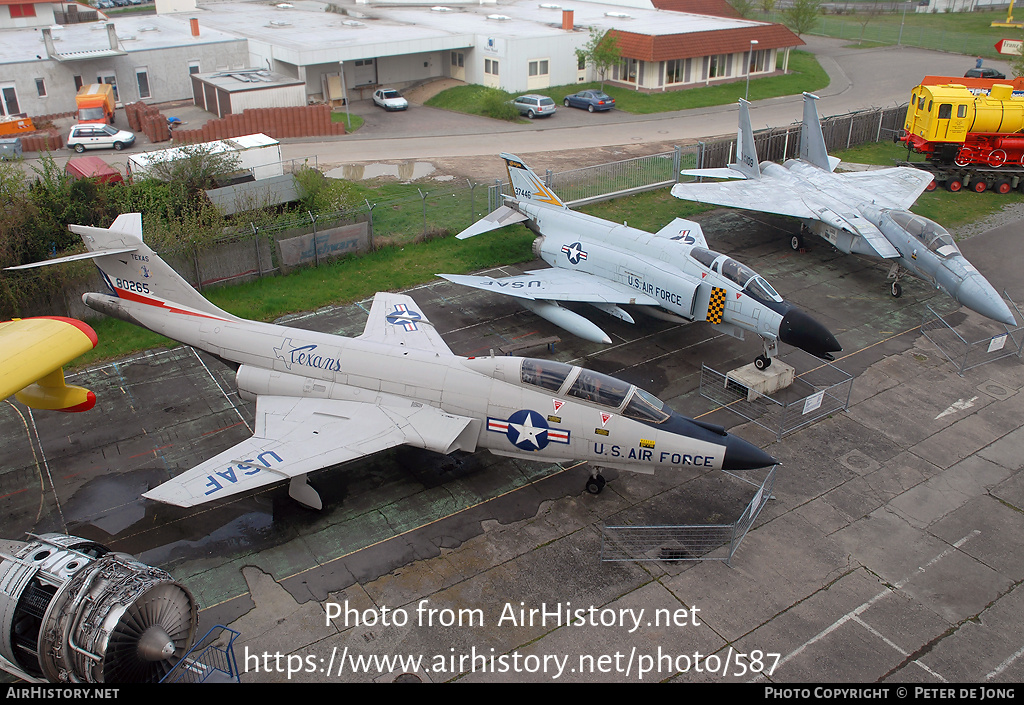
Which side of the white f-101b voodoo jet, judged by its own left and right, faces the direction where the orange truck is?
back

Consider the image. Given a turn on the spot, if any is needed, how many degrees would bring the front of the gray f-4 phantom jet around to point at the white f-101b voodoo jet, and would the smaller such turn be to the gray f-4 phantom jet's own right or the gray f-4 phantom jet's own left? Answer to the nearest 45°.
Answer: approximately 90° to the gray f-4 phantom jet's own right

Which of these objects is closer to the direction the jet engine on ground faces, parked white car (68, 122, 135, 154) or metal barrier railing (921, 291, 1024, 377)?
the metal barrier railing

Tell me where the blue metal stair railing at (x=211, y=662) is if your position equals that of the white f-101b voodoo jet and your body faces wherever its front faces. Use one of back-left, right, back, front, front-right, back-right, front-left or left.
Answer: right

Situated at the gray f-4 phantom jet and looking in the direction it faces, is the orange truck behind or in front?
behind

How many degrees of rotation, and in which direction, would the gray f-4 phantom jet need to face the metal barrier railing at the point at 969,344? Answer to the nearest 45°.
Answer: approximately 45° to its left
